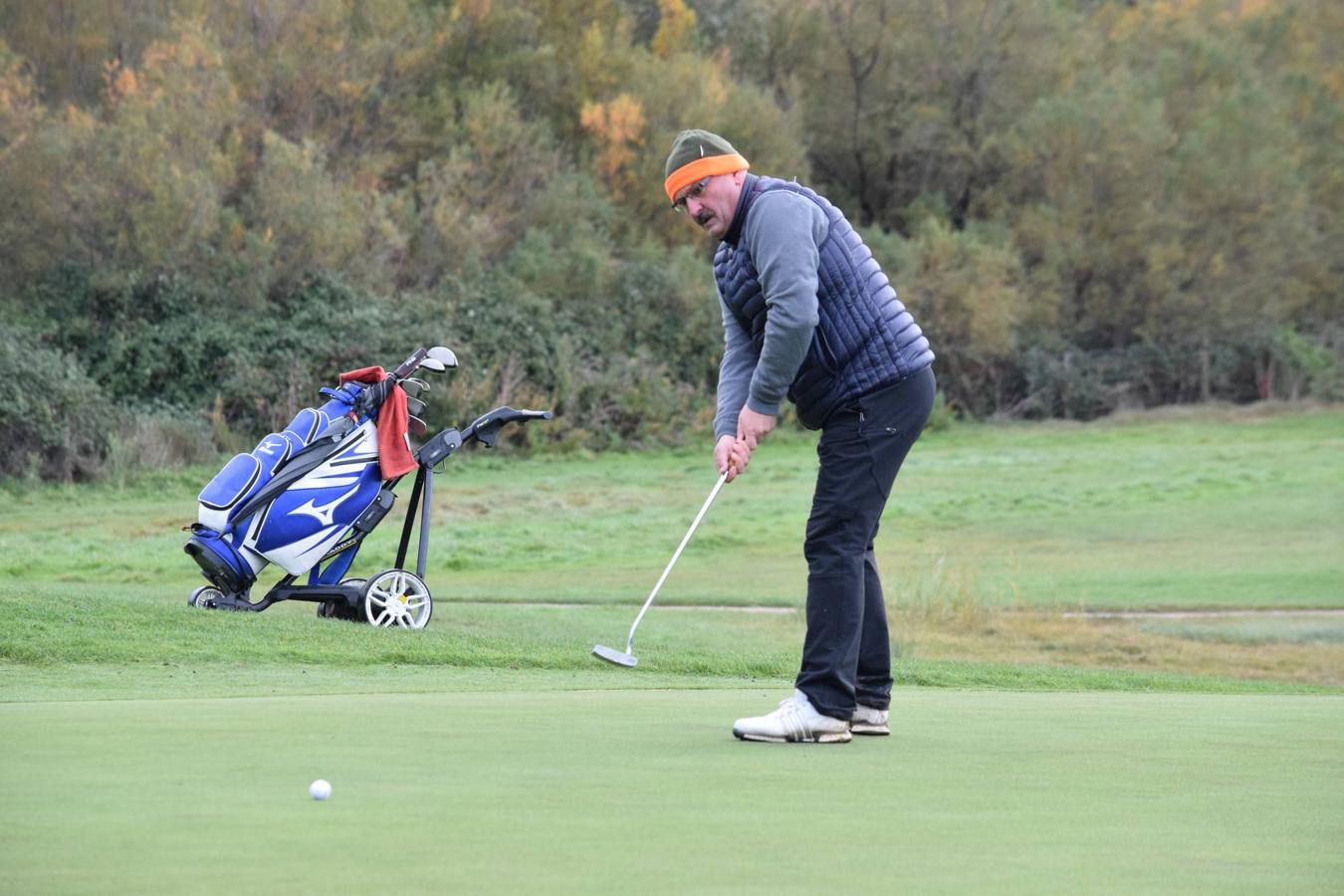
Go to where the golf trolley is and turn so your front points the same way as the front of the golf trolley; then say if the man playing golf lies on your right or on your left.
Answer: on your left

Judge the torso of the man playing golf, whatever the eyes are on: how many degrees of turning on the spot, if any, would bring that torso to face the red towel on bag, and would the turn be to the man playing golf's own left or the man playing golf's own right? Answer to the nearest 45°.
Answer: approximately 45° to the man playing golf's own right

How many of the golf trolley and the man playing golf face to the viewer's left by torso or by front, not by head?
2

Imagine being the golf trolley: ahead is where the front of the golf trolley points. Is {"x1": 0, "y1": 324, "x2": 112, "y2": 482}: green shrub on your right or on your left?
on your right

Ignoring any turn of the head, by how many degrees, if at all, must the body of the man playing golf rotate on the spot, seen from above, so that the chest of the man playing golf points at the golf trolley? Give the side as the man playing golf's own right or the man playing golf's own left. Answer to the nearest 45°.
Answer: approximately 45° to the man playing golf's own right

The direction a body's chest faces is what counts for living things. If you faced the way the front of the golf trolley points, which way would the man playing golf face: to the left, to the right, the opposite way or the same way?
the same way

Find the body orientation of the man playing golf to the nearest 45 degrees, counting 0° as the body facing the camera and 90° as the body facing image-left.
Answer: approximately 90°

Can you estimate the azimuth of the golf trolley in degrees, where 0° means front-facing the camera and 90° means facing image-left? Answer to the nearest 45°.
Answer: approximately 90°
